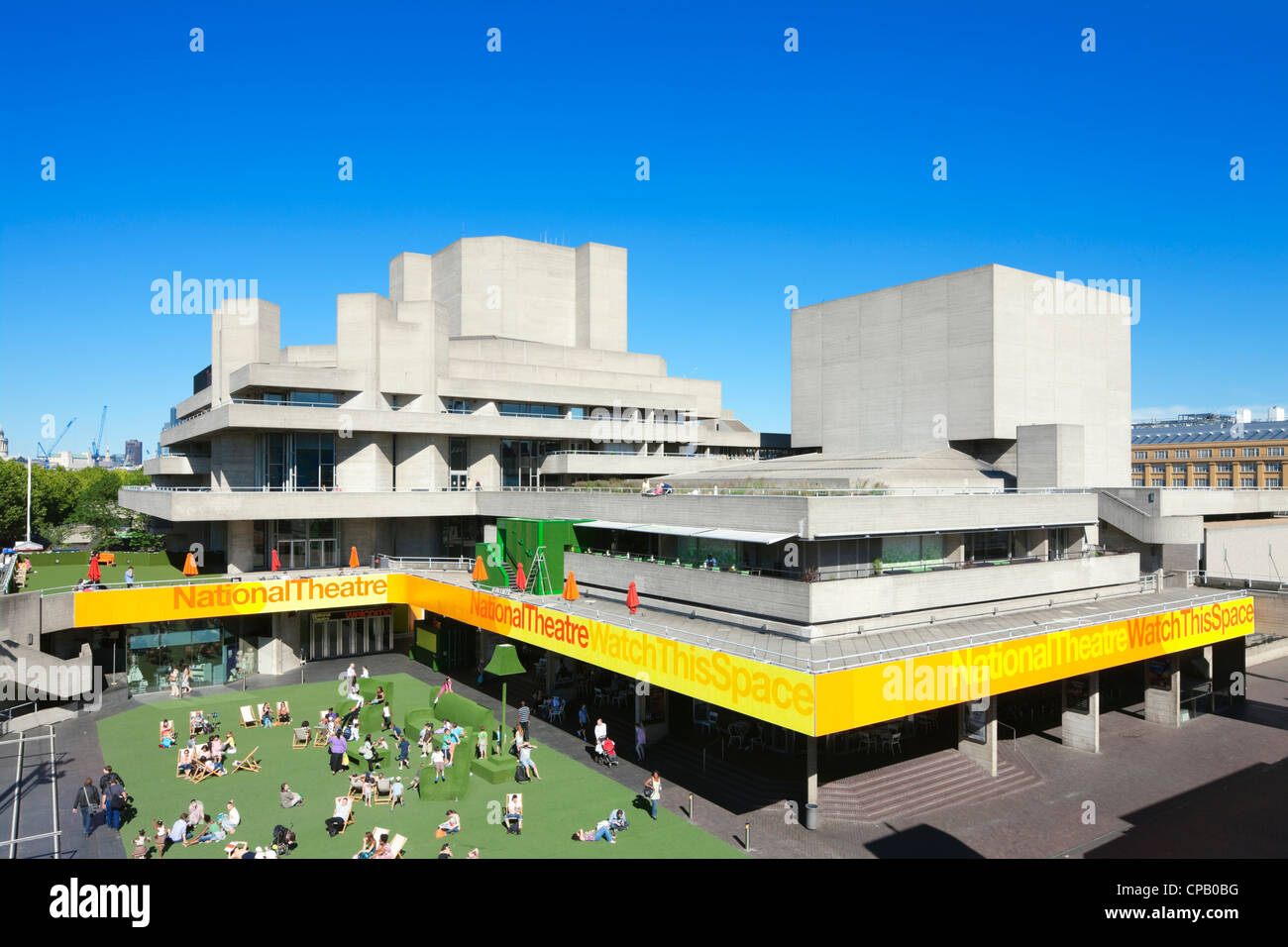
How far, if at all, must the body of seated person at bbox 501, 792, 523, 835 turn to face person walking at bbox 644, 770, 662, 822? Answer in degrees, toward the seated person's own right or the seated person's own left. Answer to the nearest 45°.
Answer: approximately 90° to the seated person's own left

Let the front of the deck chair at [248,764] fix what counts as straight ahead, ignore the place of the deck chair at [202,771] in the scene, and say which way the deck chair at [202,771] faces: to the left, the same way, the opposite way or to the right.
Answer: the opposite way

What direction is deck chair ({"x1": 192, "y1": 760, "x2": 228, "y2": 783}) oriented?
to the viewer's right

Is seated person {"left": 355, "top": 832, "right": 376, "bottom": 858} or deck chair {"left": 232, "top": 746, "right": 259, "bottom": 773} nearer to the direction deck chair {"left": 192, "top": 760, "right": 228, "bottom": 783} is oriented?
the deck chair

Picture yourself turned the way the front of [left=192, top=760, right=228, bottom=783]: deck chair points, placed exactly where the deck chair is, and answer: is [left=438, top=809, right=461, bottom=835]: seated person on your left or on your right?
on your right

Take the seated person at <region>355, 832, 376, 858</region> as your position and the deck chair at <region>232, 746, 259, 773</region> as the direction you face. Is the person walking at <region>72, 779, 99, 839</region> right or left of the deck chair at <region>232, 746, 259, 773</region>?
left

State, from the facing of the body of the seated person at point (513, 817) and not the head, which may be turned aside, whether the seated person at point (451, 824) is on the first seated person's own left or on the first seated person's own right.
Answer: on the first seated person's own right

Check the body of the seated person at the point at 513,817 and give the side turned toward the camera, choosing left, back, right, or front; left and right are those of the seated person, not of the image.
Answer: front

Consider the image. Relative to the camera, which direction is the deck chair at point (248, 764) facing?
to the viewer's left
